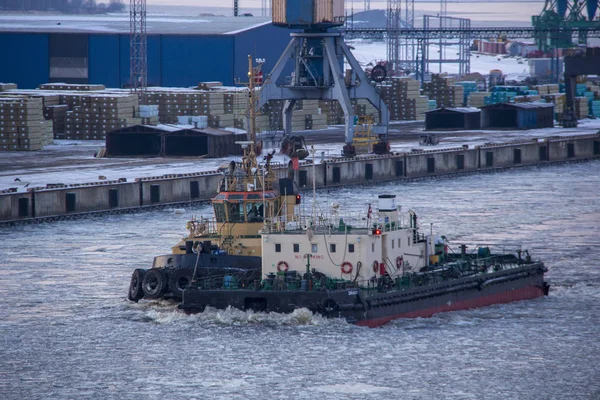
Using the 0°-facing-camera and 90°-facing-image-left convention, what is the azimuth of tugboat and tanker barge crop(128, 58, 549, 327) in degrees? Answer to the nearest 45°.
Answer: approximately 45°
